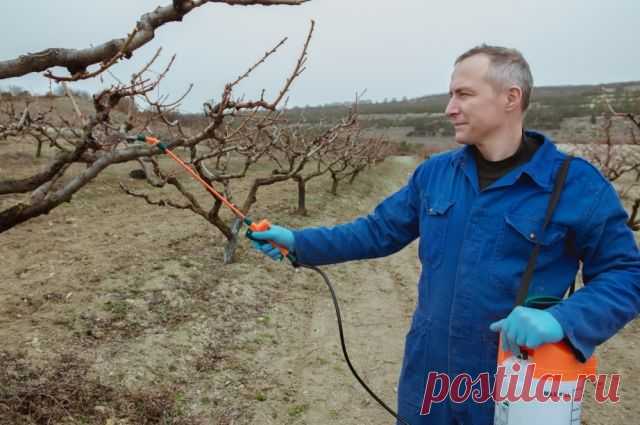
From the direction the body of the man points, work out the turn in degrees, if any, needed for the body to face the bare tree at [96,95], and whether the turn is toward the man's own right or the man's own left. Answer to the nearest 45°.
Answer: approximately 45° to the man's own right

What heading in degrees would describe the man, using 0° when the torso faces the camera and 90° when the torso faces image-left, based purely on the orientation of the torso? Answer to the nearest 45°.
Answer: approximately 45°

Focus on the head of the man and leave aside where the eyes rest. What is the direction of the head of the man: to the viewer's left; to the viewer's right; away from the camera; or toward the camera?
to the viewer's left

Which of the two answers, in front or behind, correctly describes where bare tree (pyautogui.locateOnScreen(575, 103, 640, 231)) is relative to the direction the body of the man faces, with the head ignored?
behind
